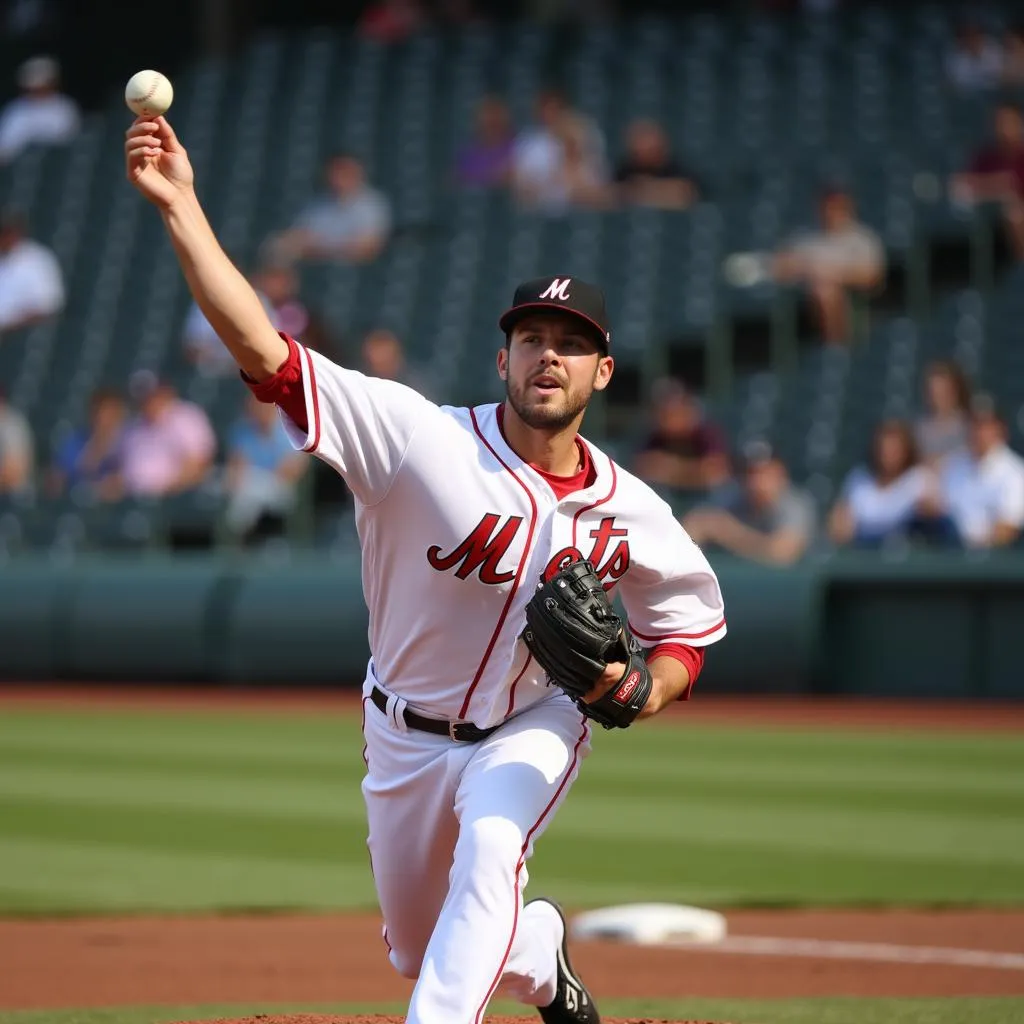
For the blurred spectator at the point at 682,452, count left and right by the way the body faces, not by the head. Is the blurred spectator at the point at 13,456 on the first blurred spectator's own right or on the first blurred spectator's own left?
on the first blurred spectator's own right

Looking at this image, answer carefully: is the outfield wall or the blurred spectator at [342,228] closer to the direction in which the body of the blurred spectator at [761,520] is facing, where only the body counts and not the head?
the outfield wall

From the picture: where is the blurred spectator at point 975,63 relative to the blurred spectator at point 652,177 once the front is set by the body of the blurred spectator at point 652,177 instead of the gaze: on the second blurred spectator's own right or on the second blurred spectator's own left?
on the second blurred spectator's own left

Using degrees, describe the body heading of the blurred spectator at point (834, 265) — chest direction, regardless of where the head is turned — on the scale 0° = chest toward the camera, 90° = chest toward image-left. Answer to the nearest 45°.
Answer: approximately 0°

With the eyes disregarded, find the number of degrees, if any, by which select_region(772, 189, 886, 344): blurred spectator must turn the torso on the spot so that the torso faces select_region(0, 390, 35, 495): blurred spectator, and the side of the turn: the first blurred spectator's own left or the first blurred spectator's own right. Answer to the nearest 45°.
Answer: approximately 90° to the first blurred spectator's own right

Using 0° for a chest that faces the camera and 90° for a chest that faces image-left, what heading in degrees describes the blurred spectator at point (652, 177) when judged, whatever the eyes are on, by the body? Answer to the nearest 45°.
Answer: approximately 0°

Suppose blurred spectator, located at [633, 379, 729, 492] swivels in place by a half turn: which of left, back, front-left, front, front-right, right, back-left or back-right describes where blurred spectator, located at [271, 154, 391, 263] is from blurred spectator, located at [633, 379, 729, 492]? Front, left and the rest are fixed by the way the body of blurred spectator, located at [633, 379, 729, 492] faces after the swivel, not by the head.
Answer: front-left

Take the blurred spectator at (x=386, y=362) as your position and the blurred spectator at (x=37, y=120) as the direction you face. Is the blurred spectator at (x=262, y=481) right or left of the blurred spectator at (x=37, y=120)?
left

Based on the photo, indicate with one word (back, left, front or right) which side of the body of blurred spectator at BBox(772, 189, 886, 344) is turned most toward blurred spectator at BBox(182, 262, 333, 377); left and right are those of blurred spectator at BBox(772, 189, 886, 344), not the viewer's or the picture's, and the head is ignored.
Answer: right
